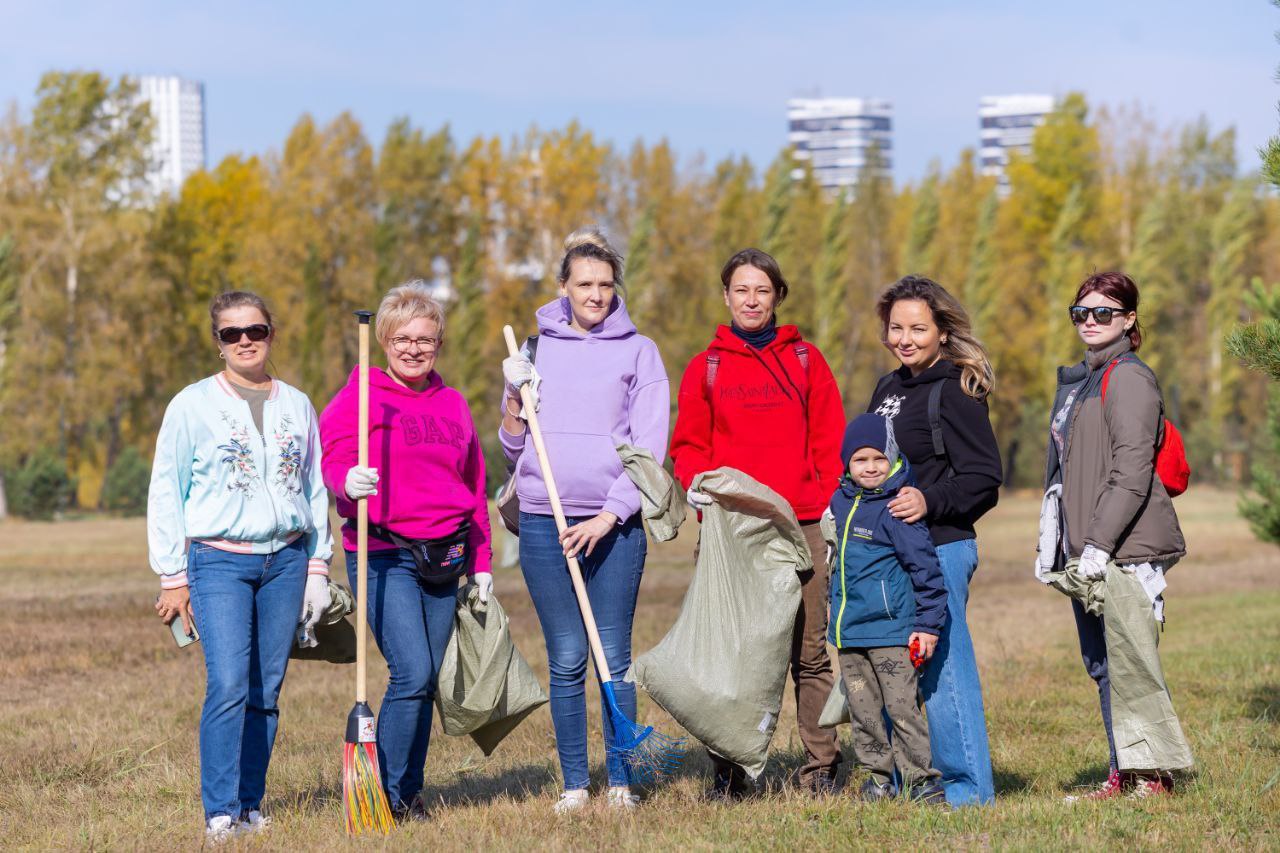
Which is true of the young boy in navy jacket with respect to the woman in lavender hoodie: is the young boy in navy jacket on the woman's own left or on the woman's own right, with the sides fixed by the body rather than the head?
on the woman's own left

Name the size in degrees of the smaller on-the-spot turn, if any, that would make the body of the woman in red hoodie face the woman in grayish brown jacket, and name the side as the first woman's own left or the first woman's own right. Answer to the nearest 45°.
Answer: approximately 90° to the first woman's own left

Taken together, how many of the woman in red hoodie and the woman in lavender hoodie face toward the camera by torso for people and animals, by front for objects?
2

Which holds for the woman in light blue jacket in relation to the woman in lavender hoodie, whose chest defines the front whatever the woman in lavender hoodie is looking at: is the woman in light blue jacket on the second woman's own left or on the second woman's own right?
on the second woman's own right

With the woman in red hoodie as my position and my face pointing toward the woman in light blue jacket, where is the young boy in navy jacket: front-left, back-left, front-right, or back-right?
back-left

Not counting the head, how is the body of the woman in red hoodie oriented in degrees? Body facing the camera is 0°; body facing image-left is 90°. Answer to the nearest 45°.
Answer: approximately 0°

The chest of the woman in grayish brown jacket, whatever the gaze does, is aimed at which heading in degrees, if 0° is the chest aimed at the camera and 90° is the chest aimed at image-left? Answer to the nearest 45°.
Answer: approximately 45°

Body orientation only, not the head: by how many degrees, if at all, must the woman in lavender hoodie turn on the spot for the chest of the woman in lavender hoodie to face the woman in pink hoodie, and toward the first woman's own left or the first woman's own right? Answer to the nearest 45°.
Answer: approximately 90° to the first woman's own right
